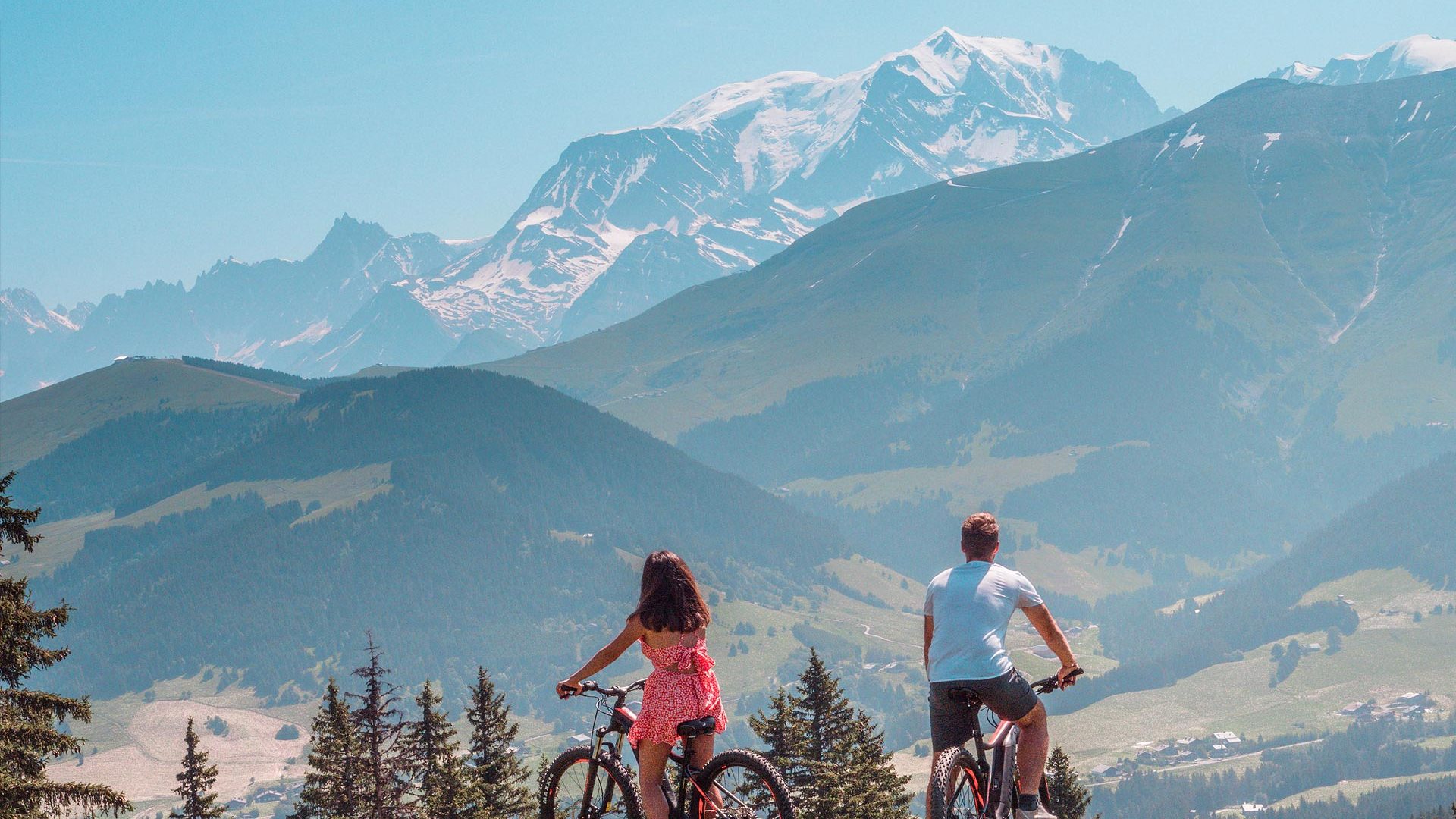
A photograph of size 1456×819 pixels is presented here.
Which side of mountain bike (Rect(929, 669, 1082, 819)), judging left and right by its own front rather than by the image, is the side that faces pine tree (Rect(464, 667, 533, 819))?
left

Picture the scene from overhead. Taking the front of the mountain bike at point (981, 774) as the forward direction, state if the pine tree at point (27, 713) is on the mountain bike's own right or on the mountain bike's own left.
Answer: on the mountain bike's own left

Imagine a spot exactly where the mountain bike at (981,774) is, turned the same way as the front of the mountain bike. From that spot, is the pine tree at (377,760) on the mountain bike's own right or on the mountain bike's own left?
on the mountain bike's own left

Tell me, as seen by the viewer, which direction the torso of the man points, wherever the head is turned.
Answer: away from the camera

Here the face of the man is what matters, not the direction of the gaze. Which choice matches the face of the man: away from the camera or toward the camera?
away from the camera

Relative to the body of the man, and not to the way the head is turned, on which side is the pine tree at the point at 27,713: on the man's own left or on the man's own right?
on the man's own left

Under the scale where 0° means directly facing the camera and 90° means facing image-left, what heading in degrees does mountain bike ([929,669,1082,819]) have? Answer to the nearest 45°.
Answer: approximately 225°

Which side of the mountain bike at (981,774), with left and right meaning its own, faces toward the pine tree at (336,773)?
left
